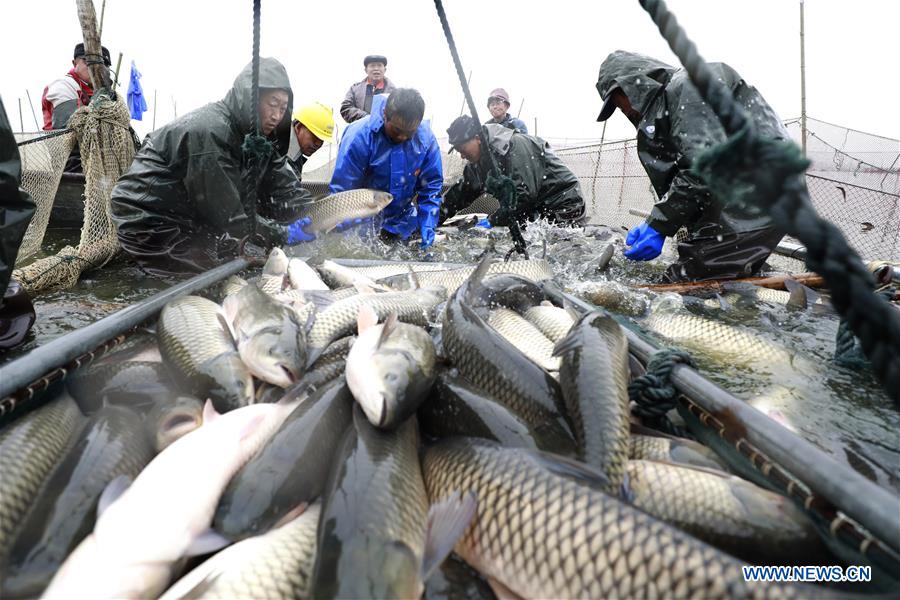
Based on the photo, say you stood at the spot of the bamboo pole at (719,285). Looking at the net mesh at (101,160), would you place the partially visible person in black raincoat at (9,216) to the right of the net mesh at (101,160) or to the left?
left

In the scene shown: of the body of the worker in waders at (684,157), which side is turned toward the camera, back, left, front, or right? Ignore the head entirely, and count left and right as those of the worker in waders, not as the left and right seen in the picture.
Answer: left

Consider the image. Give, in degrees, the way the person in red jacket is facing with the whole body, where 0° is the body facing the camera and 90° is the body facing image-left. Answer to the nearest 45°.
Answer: approximately 270°

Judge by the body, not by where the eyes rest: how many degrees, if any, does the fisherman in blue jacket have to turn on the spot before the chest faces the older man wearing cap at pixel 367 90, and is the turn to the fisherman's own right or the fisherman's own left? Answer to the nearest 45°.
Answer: approximately 180°

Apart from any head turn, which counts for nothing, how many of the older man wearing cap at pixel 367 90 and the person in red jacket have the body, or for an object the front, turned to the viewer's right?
1

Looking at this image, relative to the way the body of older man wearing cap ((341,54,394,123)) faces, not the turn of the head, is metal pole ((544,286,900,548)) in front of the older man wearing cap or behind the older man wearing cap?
in front

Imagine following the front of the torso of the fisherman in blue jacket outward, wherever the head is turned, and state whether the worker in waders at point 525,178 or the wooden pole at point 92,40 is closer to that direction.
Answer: the wooden pole

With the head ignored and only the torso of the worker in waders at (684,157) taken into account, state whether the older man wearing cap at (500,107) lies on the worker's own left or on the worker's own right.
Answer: on the worker's own right
